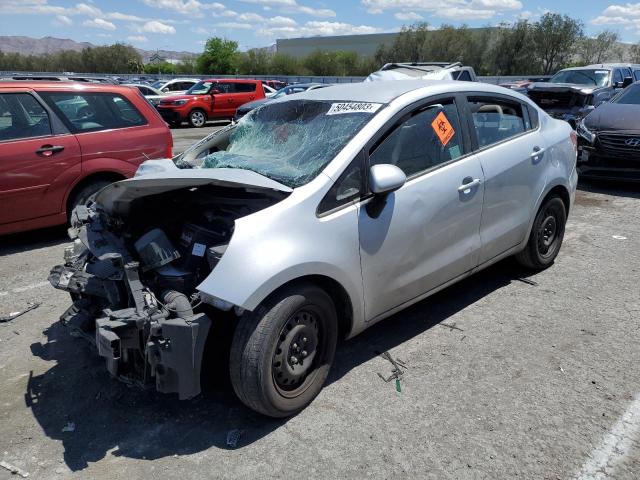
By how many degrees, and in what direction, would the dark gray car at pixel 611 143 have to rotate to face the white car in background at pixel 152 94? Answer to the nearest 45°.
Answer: approximately 90° to its right

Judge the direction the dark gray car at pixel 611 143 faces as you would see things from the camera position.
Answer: facing the viewer and to the left of the viewer

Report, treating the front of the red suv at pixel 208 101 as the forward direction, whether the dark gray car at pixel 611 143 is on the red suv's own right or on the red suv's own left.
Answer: on the red suv's own left

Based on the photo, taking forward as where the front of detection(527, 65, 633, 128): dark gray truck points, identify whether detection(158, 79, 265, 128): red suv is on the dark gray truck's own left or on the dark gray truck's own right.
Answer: on the dark gray truck's own right

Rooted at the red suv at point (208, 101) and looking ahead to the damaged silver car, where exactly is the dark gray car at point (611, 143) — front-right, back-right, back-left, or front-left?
front-left

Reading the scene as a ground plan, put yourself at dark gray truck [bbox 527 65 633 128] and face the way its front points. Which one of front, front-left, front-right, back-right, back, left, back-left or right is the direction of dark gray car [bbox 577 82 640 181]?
front-left

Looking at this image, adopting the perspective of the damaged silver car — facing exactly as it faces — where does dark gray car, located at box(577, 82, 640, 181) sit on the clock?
The dark gray car is roughly at 6 o'clock from the damaged silver car.

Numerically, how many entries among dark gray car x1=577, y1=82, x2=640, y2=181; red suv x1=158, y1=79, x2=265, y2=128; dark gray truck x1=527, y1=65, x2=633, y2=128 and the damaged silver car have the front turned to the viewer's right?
0

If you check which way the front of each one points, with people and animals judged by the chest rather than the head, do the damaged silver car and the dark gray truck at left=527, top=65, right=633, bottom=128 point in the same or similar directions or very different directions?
same or similar directions

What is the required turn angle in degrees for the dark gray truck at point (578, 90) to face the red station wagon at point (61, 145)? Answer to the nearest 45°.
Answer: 0° — it already faces it

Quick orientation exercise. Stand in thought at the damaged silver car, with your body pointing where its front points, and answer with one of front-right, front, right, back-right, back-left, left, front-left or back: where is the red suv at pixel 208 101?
back-right

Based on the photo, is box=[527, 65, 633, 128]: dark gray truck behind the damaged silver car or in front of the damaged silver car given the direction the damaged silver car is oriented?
behind

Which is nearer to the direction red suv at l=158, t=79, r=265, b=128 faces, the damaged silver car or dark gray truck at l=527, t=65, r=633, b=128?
the damaged silver car

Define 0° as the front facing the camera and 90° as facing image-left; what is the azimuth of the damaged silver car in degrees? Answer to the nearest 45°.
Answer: approximately 45°

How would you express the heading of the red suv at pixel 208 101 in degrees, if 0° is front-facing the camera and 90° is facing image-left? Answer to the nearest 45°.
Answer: approximately 45°
